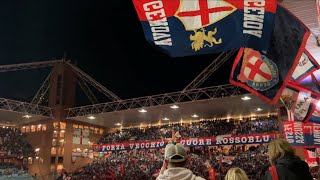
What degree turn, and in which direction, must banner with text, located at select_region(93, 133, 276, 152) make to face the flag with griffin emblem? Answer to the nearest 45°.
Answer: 0° — it already faces it

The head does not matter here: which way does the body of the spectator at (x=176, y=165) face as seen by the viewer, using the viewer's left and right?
facing away from the viewer

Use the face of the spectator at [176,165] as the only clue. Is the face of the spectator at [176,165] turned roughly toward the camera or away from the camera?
away from the camera

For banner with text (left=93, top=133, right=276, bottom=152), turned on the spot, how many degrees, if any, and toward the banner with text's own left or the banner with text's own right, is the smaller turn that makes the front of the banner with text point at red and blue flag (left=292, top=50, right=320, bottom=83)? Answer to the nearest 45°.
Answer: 0° — it already faces it

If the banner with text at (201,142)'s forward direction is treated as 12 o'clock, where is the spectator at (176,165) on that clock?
The spectator is roughly at 12 o'clock from the banner with text.

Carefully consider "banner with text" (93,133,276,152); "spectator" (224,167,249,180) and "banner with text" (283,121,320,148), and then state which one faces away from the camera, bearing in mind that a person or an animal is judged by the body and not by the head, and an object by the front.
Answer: the spectator

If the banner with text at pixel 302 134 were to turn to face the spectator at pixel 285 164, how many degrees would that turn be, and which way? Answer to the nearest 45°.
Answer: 0° — it already faces them

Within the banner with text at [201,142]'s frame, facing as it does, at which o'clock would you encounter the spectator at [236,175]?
The spectator is roughly at 12 o'clock from the banner with text.

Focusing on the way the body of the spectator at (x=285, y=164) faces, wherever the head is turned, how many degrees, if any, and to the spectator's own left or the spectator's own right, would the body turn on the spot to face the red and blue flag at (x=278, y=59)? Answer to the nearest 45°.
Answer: approximately 45° to the spectator's own right

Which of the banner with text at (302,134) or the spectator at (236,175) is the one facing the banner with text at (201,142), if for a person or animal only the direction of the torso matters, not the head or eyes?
the spectator

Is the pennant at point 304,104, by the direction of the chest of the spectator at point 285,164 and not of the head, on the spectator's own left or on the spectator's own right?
on the spectator's own right

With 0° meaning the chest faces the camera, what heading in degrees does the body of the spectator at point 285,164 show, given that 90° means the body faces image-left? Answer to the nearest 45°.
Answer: approximately 135°

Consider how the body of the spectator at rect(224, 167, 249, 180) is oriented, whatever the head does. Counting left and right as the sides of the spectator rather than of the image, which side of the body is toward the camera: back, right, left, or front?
back
